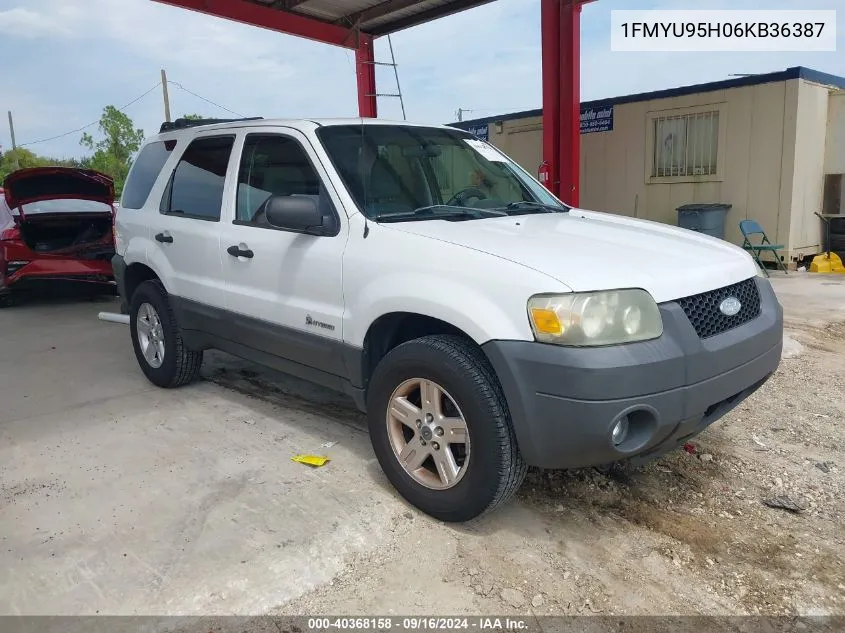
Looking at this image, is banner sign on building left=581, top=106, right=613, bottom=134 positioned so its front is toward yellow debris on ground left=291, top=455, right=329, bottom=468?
yes

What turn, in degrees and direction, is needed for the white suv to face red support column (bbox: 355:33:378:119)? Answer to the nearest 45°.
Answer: approximately 135° to its left

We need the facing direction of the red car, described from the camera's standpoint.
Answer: facing away from the viewer

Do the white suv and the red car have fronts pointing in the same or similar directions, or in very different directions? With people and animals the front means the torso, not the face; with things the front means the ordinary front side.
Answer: very different directions

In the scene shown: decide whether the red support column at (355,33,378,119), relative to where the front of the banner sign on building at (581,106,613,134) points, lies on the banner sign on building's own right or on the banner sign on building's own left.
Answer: on the banner sign on building's own right

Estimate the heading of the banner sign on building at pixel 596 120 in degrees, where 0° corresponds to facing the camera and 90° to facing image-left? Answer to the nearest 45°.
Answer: approximately 0°

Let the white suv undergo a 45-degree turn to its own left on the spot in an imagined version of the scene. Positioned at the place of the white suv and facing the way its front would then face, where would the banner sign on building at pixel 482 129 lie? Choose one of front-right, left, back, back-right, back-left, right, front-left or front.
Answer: left

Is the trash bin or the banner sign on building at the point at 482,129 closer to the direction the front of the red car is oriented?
the banner sign on building

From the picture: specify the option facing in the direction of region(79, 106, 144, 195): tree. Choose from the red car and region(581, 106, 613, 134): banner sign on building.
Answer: the red car

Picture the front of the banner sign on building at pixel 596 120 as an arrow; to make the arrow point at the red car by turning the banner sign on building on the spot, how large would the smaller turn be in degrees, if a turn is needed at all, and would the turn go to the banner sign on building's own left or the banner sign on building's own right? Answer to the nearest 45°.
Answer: approximately 45° to the banner sign on building's own right

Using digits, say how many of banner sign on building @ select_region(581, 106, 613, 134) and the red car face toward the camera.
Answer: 1

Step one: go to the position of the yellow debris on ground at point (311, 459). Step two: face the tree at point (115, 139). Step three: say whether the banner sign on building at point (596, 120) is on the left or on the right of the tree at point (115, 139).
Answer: right

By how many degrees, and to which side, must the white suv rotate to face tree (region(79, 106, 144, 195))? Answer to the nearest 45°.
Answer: approximately 180°

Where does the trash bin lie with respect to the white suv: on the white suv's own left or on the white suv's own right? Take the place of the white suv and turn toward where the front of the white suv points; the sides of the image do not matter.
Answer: on the white suv's own left

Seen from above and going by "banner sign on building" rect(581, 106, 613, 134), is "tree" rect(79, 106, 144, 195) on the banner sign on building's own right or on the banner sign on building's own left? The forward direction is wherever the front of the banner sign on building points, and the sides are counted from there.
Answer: on the banner sign on building's own right
